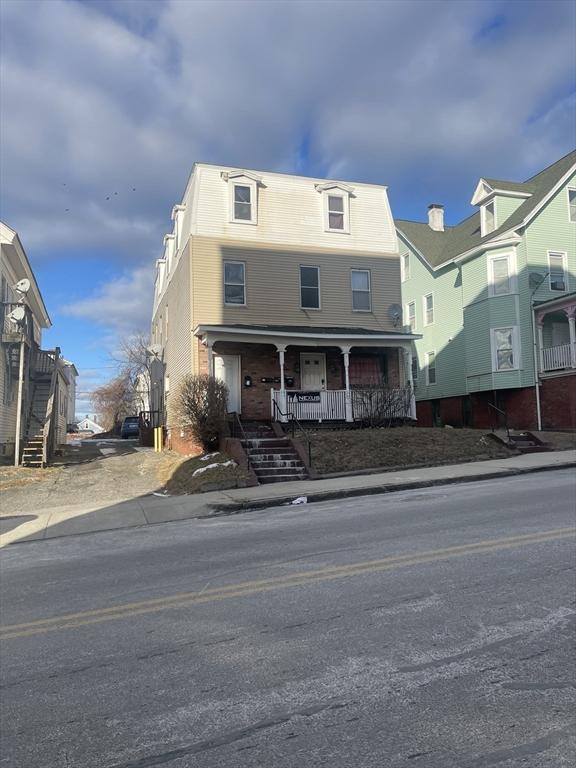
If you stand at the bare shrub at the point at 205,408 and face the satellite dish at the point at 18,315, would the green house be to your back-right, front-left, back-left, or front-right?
back-right

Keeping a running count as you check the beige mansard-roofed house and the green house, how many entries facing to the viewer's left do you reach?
0

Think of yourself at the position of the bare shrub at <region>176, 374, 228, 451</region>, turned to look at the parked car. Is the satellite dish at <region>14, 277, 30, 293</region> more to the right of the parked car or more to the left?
left

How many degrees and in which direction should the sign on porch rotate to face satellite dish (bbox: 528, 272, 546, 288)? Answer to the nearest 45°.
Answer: approximately 135° to its left

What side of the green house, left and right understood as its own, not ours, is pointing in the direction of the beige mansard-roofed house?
right

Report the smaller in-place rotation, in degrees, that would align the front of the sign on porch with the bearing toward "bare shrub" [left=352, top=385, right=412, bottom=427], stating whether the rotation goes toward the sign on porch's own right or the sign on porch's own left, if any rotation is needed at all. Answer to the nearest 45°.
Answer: approximately 90° to the sign on porch's own left

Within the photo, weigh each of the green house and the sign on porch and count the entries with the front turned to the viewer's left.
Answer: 0

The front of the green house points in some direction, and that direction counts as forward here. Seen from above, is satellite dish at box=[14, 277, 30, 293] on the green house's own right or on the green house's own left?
on the green house's own right

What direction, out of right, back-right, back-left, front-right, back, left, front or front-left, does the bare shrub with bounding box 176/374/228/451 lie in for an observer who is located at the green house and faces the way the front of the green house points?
right

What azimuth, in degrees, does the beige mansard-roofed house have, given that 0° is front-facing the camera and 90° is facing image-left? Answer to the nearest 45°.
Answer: approximately 0°

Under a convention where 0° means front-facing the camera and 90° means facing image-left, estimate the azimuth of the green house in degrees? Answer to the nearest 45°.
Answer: approximately 315°

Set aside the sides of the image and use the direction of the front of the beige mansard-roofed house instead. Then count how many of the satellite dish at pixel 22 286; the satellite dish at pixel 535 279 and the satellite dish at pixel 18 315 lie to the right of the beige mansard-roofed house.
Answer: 2

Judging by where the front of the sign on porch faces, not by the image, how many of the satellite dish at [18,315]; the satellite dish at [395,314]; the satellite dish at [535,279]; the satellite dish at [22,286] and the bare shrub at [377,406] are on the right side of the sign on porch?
2
